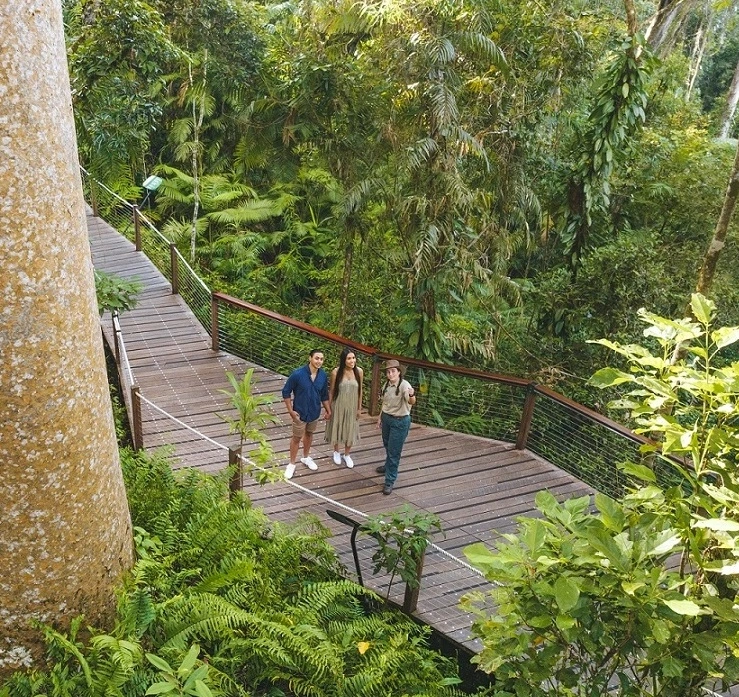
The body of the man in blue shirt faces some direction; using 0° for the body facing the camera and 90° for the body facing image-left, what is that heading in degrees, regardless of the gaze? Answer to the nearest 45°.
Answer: approximately 315°

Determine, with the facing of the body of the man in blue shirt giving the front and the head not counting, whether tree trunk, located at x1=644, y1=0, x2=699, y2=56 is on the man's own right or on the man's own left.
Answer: on the man's own left

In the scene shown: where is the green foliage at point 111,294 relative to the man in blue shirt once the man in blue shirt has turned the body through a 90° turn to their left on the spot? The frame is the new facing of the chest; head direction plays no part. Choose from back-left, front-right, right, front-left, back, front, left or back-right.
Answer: left

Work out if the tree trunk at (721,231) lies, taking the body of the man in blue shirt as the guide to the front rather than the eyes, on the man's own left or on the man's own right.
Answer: on the man's own left
